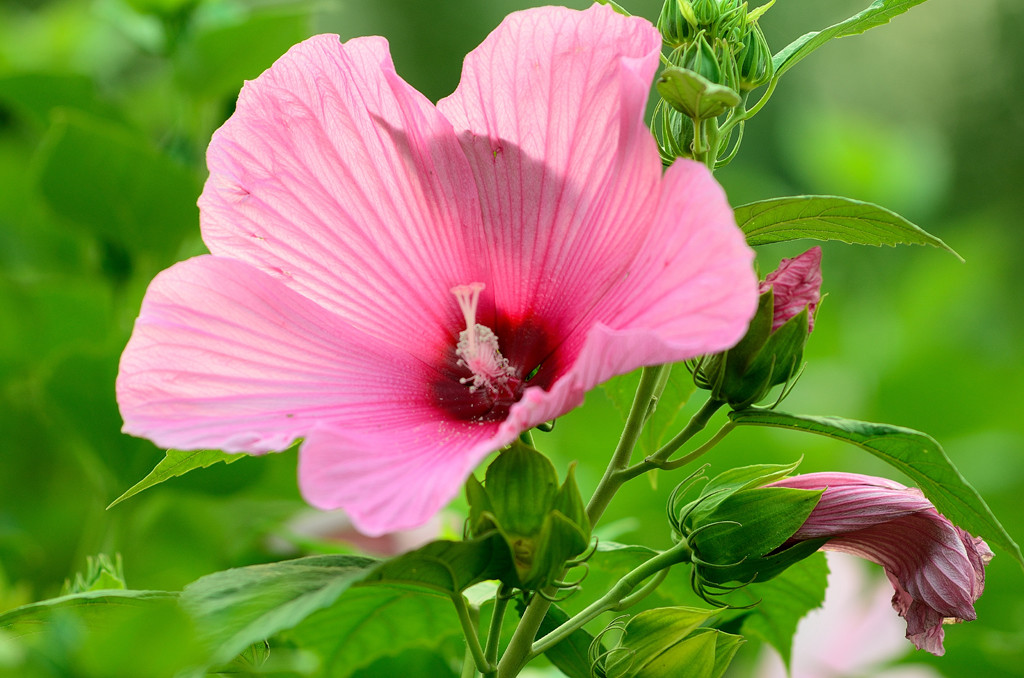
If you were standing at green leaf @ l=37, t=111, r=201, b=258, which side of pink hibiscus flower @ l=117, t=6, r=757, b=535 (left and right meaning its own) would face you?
back
